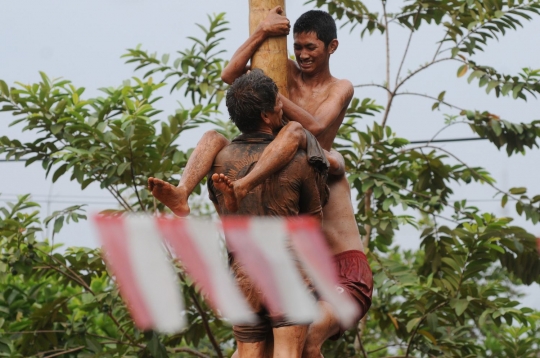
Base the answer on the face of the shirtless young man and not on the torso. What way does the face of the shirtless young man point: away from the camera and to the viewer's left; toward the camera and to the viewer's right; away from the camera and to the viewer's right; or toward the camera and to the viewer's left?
toward the camera and to the viewer's left

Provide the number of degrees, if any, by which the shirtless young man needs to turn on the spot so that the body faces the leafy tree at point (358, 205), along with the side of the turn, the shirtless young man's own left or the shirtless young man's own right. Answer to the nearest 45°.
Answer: approximately 135° to the shirtless young man's own right

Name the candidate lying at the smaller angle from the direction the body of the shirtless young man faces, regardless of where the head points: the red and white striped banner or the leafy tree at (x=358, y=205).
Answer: the red and white striped banner

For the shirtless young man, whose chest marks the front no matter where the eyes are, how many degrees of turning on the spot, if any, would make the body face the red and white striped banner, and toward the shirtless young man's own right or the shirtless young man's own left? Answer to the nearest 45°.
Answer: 0° — they already face it

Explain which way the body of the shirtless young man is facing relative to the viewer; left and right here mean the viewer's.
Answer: facing the viewer and to the left of the viewer
